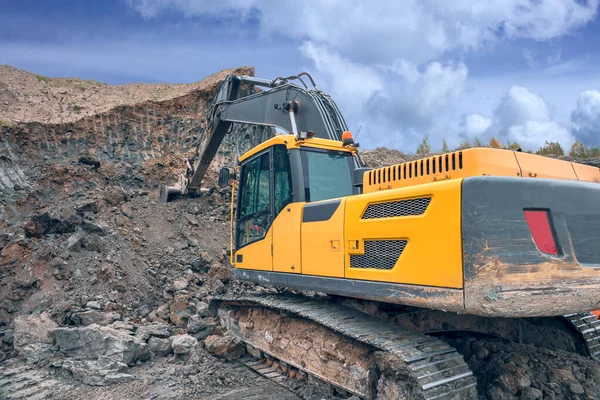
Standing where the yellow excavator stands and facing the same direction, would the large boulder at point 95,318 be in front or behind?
in front

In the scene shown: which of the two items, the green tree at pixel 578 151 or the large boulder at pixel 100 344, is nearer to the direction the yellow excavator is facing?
the large boulder

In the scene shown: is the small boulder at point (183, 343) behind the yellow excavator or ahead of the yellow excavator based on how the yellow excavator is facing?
ahead

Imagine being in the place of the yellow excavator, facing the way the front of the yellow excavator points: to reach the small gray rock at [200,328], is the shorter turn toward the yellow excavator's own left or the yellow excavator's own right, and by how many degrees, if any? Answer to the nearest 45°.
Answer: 0° — it already faces it

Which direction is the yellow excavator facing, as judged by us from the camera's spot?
facing away from the viewer and to the left of the viewer

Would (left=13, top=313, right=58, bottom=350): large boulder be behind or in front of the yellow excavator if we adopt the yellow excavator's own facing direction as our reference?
in front
